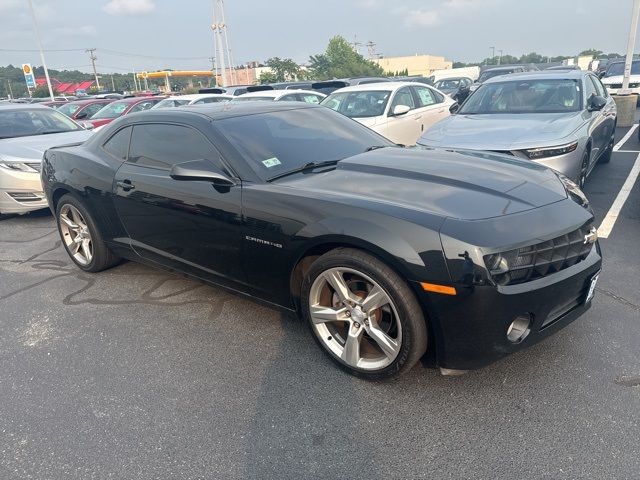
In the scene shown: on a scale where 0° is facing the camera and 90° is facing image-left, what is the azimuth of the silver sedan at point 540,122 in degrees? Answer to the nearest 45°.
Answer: approximately 45°

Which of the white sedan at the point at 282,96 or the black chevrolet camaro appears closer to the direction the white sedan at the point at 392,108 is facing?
the black chevrolet camaro

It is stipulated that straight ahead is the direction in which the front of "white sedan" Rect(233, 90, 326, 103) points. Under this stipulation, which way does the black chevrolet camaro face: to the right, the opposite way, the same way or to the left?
to the left

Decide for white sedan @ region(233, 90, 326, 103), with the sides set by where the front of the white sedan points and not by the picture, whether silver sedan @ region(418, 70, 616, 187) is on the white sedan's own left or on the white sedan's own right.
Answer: on the white sedan's own left

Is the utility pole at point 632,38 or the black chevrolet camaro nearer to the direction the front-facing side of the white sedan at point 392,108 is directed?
the black chevrolet camaro

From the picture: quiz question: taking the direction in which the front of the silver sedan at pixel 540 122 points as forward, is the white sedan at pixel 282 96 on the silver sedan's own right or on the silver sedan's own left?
on the silver sedan's own right

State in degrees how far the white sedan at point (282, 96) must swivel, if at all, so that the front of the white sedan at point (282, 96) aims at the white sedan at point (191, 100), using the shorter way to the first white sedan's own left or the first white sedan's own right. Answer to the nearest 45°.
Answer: approximately 90° to the first white sedan's own right

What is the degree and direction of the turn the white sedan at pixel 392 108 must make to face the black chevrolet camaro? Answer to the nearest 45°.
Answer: approximately 45° to its left

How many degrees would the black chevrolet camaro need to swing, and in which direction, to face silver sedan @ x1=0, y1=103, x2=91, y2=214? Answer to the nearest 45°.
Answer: approximately 180°

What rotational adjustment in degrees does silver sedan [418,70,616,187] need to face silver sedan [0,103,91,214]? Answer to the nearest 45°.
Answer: approximately 45° to its right
